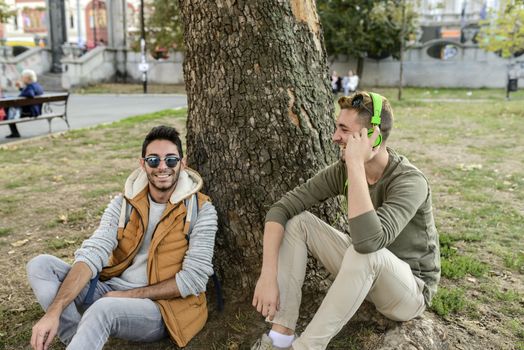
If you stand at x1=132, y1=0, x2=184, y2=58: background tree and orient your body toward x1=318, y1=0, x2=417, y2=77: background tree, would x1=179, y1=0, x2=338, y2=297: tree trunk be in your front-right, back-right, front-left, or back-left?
front-right

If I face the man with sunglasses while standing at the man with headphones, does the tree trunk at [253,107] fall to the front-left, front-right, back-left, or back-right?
front-right

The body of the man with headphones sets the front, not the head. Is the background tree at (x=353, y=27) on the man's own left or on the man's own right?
on the man's own right

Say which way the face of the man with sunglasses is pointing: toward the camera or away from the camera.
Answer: toward the camera

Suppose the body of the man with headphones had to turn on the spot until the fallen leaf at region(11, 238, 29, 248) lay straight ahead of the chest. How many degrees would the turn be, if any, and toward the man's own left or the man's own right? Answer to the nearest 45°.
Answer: approximately 90° to the man's own right

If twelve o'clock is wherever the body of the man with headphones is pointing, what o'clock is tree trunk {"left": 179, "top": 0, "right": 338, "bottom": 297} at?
The tree trunk is roughly at 3 o'clock from the man with headphones.

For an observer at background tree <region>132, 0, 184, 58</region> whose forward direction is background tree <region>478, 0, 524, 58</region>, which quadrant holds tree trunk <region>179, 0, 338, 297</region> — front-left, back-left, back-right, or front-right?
front-right

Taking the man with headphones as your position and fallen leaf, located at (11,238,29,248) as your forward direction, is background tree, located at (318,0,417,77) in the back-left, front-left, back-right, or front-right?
front-right

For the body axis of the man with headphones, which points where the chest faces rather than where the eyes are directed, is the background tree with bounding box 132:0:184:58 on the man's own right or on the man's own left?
on the man's own right

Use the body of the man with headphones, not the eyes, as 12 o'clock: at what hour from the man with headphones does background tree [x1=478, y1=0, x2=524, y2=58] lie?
The background tree is roughly at 5 o'clock from the man with headphones.
